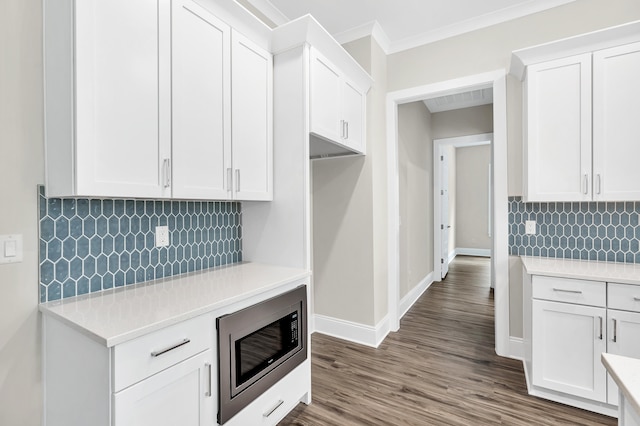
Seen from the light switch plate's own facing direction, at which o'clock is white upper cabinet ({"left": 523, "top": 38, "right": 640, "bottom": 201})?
The white upper cabinet is roughly at 10 o'clock from the light switch plate.

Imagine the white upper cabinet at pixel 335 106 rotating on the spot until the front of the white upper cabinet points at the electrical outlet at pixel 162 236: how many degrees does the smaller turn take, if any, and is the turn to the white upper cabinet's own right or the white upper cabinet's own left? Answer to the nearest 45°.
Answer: approximately 90° to the white upper cabinet's own right

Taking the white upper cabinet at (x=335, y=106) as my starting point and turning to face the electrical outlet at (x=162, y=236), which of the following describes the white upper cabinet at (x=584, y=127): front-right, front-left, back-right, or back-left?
back-left

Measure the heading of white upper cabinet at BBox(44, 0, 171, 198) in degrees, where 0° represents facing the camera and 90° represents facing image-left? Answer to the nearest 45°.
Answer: approximately 315°

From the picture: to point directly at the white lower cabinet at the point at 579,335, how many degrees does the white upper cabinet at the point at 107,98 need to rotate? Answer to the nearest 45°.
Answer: approximately 45° to its left

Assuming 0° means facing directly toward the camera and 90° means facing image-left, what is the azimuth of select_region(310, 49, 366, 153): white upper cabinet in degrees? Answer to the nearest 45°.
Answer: approximately 315°

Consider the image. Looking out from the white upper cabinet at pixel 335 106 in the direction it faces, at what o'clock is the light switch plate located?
The light switch plate is roughly at 3 o'clock from the white upper cabinet.
